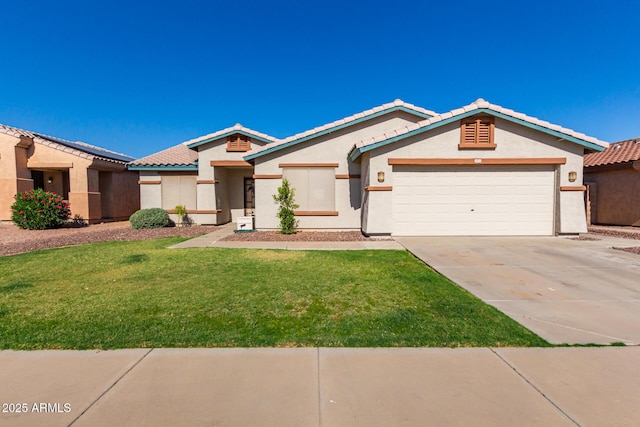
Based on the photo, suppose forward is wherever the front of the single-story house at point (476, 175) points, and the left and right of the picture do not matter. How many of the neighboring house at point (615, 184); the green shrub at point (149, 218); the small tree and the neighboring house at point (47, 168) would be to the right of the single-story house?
3

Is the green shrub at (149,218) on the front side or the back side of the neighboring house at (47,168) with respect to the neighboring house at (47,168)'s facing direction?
on the front side

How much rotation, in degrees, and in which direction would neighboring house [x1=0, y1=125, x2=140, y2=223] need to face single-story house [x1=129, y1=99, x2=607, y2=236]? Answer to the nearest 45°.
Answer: approximately 45° to its left

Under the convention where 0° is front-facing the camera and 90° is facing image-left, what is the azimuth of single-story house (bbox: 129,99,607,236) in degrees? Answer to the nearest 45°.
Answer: approximately 0°

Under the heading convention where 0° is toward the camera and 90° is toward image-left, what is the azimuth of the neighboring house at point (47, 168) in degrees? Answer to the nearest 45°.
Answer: approximately 0°

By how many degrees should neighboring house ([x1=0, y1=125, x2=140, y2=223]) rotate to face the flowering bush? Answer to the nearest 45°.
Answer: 0° — it already faces it

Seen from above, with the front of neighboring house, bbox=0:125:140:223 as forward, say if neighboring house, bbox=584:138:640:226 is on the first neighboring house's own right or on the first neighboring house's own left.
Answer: on the first neighboring house's own left

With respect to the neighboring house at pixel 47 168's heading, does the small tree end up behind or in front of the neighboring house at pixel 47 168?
in front

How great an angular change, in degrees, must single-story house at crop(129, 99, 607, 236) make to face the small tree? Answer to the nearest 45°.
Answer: approximately 90° to its right

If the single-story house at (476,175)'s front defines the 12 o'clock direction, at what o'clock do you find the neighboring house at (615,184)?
The neighboring house is roughly at 8 o'clock from the single-story house.

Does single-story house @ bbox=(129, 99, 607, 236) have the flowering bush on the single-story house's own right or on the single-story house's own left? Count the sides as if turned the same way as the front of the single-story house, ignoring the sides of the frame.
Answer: on the single-story house's own right

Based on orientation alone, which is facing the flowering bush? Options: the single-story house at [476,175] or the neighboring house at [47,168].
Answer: the neighboring house

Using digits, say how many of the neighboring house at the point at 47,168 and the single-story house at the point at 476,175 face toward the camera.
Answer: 2
